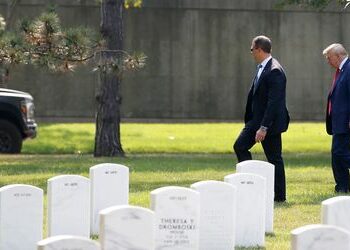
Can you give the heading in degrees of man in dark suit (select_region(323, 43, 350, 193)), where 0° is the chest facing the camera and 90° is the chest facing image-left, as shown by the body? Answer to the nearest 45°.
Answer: approximately 90°

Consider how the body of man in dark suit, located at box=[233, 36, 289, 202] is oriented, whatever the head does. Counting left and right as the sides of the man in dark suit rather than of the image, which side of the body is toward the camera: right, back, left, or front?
left

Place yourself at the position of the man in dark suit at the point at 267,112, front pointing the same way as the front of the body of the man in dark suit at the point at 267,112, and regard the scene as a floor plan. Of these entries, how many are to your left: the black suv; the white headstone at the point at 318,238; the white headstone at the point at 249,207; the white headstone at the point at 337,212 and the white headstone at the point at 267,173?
4

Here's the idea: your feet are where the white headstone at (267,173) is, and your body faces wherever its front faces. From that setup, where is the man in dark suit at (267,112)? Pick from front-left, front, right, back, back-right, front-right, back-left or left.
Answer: back

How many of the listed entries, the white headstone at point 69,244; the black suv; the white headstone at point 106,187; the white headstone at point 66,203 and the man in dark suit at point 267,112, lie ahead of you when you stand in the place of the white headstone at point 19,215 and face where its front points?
1

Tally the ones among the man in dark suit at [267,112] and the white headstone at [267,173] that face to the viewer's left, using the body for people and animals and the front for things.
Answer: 1

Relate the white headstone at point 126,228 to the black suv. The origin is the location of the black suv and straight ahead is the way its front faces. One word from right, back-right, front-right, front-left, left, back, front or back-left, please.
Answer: right

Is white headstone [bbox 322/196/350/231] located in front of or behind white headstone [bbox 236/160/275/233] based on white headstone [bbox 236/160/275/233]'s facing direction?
in front

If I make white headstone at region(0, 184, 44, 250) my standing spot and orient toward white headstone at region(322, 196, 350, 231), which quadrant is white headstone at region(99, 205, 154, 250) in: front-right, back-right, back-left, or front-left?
front-right

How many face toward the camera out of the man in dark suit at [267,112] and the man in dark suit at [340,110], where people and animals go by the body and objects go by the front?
0

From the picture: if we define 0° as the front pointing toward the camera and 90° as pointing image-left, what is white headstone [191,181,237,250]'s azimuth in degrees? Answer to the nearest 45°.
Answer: approximately 0°

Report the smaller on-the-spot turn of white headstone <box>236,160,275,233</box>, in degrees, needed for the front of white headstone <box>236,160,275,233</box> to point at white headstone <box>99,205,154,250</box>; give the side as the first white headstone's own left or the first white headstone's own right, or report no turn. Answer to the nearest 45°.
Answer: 0° — it already faces it

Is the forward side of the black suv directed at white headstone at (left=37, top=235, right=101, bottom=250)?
no

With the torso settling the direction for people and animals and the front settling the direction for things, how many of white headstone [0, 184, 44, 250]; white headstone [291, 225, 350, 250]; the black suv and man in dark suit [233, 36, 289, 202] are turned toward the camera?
2

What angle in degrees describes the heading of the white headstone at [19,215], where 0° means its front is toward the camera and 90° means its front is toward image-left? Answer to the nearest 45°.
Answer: approximately 0°
